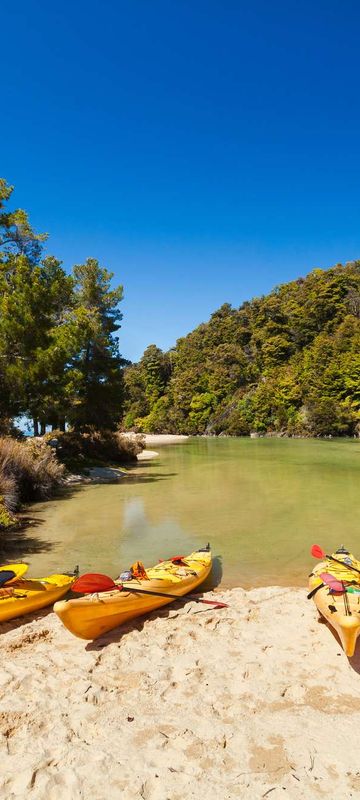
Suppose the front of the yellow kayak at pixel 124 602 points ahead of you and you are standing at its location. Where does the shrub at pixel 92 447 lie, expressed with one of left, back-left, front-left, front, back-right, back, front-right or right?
back-right

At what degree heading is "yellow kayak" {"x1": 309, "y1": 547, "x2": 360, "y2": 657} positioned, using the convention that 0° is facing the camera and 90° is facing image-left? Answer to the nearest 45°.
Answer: approximately 0°

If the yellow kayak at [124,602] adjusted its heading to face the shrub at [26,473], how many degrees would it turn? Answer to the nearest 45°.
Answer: approximately 135° to its right

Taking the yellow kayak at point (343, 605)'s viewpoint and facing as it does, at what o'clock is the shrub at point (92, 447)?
The shrub is roughly at 5 o'clock from the yellow kayak.

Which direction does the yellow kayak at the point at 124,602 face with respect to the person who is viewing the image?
facing the viewer and to the left of the viewer

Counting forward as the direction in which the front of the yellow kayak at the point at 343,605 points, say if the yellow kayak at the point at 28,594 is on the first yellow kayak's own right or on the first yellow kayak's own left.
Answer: on the first yellow kayak's own right

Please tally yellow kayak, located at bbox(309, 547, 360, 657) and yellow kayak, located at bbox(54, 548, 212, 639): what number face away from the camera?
0

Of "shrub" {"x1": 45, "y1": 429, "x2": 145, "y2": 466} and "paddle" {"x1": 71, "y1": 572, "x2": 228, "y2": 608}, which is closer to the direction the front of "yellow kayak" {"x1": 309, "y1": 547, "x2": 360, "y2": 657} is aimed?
the paddle
